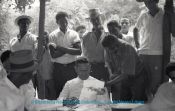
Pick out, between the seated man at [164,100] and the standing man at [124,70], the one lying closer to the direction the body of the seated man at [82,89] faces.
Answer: the seated man

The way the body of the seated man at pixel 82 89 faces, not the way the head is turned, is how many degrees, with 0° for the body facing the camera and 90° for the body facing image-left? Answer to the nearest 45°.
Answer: approximately 0°

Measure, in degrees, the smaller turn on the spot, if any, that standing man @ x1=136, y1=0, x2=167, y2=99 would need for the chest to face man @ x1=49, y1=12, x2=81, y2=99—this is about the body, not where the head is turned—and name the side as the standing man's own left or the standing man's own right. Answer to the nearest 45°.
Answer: approximately 90° to the standing man's own right

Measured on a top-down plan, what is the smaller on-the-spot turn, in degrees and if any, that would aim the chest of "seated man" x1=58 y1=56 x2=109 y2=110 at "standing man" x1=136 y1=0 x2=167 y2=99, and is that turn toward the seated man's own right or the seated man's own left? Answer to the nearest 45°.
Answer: approximately 135° to the seated man's own left

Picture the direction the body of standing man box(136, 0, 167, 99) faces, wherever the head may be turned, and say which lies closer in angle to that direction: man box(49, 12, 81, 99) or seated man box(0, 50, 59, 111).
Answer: the seated man

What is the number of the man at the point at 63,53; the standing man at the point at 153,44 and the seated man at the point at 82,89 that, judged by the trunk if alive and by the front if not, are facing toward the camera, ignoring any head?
3

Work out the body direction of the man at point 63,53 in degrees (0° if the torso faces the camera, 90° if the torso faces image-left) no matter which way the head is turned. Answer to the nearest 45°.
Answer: approximately 0°

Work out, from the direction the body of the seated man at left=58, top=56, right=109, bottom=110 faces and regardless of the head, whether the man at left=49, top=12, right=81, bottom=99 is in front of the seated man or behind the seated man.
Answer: behind

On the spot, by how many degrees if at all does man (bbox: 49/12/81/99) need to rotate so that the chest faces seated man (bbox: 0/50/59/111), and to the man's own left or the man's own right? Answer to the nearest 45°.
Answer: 0° — they already face them
